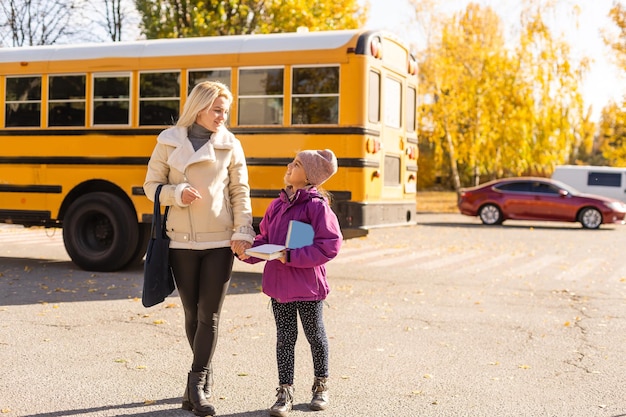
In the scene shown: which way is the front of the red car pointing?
to the viewer's right

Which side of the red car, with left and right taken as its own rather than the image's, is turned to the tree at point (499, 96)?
left

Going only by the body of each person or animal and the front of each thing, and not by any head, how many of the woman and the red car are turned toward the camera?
1

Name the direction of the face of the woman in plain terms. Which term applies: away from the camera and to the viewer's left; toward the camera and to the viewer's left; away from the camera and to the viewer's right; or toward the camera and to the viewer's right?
toward the camera and to the viewer's right

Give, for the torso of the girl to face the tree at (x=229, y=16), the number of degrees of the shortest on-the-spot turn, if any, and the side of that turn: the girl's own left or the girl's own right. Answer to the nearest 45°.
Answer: approximately 135° to the girl's own right

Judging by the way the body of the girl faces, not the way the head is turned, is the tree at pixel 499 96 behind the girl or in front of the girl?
behind

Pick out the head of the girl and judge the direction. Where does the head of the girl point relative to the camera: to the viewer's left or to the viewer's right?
to the viewer's left

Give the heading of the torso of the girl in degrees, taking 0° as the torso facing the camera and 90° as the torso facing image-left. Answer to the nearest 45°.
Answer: approximately 45°

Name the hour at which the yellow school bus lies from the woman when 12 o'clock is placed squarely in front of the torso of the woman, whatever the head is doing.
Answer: The yellow school bus is roughly at 6 o'clock from the woman.

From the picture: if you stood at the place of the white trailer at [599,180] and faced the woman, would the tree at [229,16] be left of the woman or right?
right
